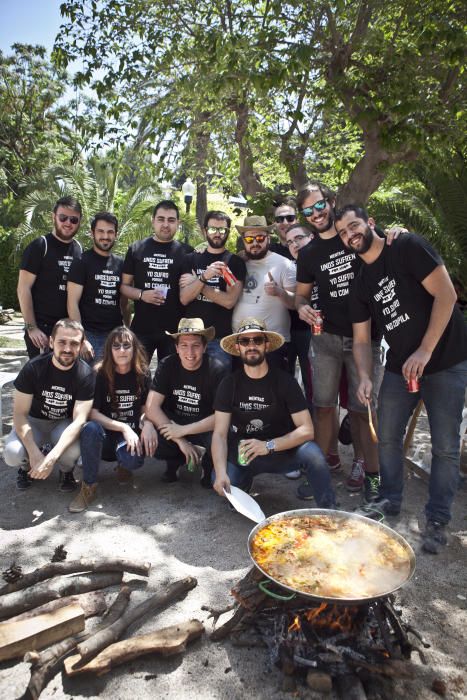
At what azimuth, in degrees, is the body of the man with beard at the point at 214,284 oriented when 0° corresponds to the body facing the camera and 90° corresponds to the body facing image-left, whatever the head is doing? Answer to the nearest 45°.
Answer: approximately 0°

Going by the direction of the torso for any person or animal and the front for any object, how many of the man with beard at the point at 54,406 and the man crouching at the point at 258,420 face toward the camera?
2

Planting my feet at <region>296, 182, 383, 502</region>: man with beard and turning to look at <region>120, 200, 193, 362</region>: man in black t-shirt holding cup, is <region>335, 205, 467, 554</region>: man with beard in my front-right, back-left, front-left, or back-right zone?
back-left

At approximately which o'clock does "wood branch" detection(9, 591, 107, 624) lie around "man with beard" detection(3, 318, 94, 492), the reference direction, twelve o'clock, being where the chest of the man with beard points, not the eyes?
The wood branch is roughly at 12 o'clock from the man with beard.

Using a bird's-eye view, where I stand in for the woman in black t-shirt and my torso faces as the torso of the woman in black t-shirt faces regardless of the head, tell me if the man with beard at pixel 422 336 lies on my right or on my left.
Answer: on my left
